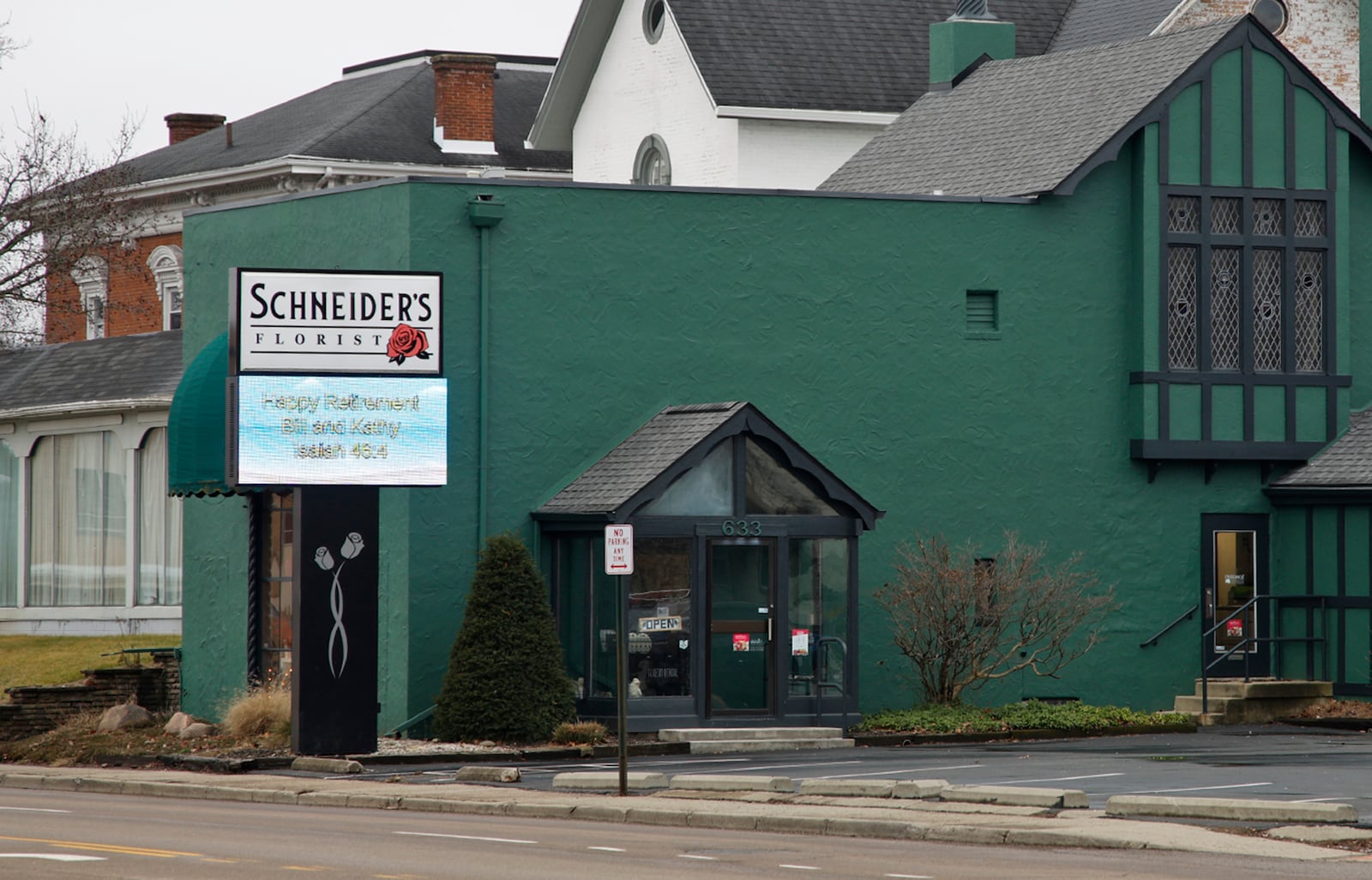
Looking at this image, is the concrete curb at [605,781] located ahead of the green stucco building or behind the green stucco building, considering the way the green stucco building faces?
ahead

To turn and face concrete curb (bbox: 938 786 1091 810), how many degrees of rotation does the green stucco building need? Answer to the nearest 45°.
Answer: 0° — it already faces it

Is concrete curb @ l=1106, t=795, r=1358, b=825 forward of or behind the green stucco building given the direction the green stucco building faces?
forward

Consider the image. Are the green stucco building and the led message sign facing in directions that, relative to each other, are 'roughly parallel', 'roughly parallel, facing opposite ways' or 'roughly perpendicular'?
roughly parallel

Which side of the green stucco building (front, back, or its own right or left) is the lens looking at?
front

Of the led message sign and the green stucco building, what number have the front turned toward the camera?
2

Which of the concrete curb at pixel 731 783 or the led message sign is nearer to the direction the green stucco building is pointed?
the concrete curb
